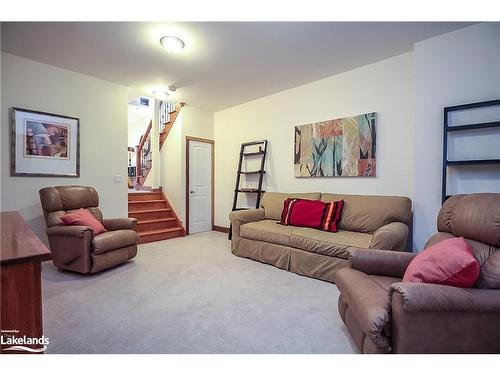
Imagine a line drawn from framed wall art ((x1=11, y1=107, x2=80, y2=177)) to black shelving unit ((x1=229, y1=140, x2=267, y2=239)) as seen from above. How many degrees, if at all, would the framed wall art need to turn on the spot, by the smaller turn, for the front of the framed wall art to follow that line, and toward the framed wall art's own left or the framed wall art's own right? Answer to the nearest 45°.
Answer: approximately 45° to the framed wall art's own left

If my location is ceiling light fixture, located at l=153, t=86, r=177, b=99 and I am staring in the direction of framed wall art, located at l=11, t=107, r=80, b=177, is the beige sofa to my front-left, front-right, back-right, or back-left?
back-left

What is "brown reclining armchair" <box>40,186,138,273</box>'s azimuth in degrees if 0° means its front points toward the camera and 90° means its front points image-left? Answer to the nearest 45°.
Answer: approximately 315°

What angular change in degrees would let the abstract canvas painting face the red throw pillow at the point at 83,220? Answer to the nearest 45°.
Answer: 0° — it already faces it

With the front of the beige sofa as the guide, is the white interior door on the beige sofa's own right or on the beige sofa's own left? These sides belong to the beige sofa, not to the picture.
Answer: on the beige sofa's own right

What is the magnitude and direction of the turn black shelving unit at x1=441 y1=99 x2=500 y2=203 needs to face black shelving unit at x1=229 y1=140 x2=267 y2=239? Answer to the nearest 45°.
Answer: approximately 45° to its right

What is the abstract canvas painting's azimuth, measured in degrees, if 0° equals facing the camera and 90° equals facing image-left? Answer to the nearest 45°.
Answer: approximately 45°

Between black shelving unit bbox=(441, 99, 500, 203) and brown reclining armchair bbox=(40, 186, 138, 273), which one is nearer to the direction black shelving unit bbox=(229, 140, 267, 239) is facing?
the brown reclining armchair
